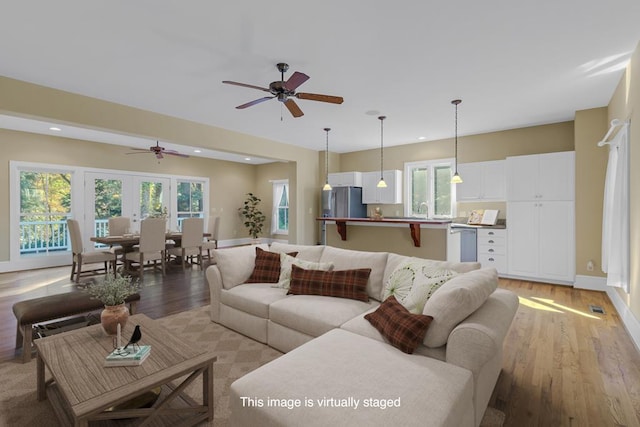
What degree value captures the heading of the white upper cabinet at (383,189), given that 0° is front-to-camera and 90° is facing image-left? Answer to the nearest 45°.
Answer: approximately 45°

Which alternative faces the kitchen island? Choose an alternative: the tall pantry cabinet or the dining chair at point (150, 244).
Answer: the tall pantry cabinet

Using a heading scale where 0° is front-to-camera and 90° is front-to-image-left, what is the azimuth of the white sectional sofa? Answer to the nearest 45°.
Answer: approximately 45°

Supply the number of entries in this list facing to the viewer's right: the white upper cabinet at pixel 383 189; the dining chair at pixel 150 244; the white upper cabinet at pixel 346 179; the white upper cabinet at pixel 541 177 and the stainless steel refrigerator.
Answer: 0

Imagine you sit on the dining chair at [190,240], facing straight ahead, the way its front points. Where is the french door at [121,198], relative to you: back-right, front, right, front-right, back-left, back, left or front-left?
front

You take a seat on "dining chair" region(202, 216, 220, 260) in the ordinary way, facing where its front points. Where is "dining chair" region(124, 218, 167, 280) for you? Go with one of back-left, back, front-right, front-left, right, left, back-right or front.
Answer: front

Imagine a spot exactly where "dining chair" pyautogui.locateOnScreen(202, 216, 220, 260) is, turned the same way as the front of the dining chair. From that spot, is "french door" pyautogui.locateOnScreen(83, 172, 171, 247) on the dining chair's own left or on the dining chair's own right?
on the dining chair's own right

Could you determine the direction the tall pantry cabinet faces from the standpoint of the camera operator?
facing the viewer and to the left of the viewer

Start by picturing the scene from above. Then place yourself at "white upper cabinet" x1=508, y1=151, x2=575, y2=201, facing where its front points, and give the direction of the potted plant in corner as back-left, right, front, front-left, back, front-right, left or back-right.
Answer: front-right

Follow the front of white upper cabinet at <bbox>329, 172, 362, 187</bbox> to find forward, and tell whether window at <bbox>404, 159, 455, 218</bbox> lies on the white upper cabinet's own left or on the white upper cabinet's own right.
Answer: on the white upper cabinet's own left

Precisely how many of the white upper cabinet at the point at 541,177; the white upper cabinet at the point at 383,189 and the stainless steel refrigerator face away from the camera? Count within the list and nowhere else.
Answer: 0

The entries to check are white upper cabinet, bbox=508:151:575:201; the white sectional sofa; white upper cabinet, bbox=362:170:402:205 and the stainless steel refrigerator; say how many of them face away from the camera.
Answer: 0

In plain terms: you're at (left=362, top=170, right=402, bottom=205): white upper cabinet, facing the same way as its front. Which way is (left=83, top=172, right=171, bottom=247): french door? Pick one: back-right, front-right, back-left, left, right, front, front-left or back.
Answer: front-right
